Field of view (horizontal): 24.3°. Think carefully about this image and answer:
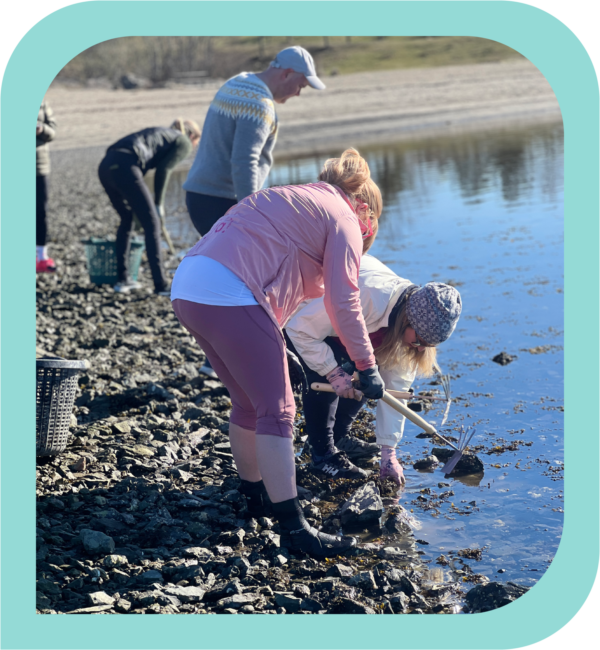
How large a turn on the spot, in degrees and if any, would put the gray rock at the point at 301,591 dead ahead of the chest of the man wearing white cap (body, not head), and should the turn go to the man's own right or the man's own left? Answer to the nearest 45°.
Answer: approximately 90° to the man's own right

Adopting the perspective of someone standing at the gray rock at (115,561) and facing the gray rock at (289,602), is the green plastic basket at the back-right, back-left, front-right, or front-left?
back-left

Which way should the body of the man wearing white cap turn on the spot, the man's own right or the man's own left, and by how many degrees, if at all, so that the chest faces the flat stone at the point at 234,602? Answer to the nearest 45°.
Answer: approximately 90° to the man's own right

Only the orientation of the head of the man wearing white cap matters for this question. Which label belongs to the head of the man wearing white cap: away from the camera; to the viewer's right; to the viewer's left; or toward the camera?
to the viewer's right

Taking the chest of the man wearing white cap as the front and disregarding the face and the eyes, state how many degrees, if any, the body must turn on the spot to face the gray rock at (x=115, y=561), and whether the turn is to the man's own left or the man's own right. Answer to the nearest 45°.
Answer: approximately 90° to the man's own right

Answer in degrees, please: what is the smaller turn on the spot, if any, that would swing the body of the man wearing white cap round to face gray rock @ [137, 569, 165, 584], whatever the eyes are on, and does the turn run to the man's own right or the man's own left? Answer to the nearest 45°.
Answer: approximately 90° to the man's own right

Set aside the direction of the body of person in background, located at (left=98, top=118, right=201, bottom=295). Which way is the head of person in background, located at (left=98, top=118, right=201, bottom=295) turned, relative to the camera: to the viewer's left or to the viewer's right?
to the viewer's right

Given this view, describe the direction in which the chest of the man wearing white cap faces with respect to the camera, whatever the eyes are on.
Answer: to the viewer's right

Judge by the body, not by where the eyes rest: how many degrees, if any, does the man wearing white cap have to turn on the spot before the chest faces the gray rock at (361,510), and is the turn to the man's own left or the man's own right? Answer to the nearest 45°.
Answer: approximately 90° to the man's own right

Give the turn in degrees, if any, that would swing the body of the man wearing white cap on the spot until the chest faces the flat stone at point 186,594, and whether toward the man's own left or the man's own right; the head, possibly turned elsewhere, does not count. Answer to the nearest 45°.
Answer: approximately 90° to the man's own right
